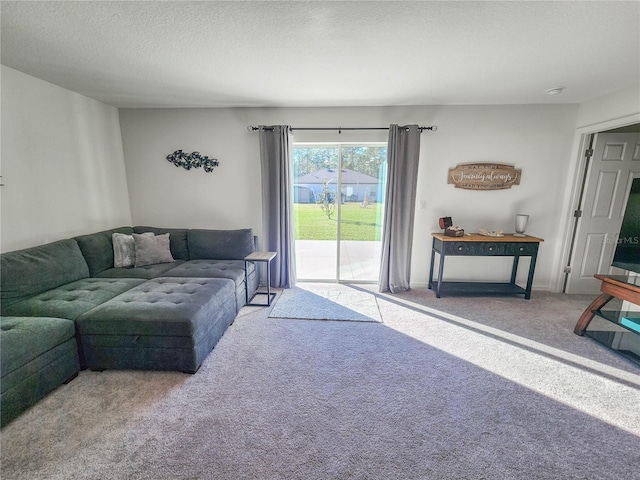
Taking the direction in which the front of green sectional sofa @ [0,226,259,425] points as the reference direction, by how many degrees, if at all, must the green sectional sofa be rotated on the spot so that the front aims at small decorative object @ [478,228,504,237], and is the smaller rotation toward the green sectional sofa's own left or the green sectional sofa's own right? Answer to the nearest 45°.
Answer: approximately 45° to the green sectional sofa's own left

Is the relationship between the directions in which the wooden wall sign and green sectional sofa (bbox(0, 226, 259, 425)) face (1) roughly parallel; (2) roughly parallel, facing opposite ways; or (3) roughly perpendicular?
roughly perpendicular

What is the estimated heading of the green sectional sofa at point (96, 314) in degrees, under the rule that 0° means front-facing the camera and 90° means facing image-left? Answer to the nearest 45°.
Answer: approximately 315°

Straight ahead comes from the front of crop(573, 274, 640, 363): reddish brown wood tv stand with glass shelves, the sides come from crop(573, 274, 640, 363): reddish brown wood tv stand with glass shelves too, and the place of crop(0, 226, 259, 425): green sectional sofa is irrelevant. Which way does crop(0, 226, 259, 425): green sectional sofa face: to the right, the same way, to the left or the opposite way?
the opposite way

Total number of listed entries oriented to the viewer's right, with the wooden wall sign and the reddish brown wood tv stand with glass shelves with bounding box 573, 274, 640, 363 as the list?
0

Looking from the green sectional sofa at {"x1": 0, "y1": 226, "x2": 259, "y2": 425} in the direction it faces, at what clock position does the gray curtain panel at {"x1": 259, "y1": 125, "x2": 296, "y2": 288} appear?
The gray curtain panel is roughly at 10 o'clock from the green sectional sofa.

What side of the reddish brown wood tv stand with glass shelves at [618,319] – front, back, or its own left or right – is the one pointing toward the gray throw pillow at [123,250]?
front

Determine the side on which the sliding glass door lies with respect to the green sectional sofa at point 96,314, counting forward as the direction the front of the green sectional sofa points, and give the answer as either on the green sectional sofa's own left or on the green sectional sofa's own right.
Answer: on the green sectional sofa's own left

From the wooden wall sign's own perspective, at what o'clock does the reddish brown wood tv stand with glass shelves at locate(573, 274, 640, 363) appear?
The reddish brown wood tv stand with glass shelves is roughly at 10 o'clock from the wooden wall sign.

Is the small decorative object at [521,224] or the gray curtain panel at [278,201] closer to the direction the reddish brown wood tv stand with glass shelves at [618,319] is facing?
the gray curtain panel

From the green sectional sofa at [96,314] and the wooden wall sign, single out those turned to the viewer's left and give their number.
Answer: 0
